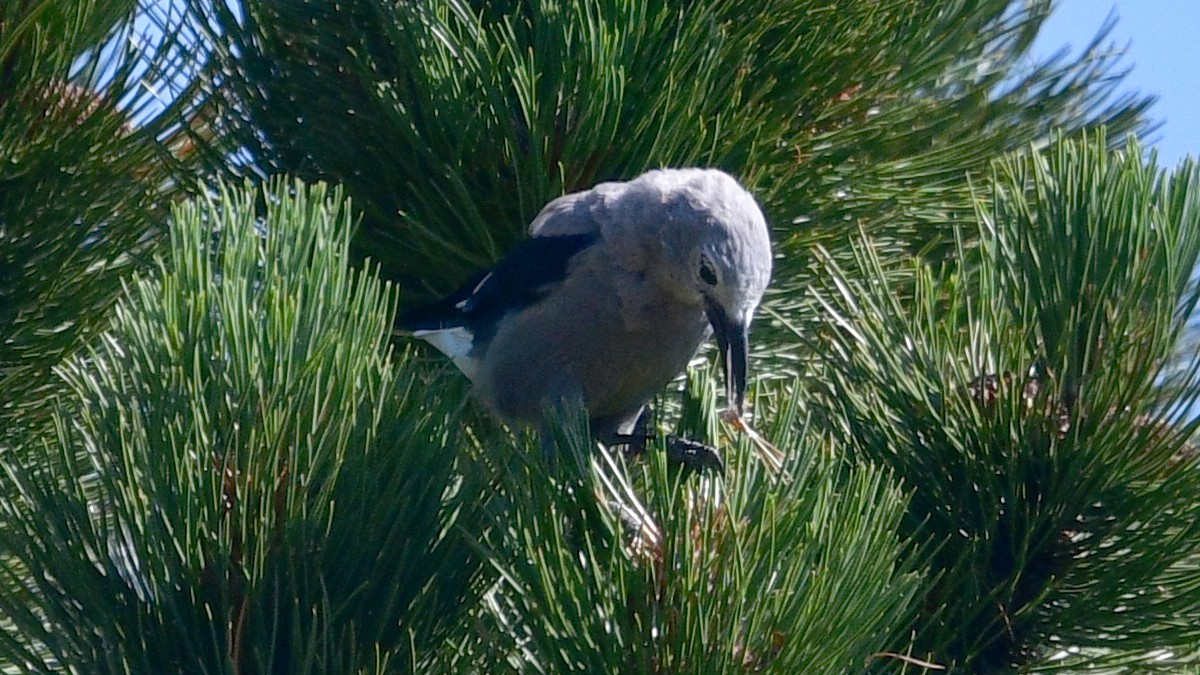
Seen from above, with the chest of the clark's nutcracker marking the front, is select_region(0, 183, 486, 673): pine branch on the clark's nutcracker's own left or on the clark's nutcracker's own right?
on the clark's nutcracker's own right

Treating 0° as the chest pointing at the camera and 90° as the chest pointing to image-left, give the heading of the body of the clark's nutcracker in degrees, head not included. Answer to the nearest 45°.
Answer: approximately 315°
